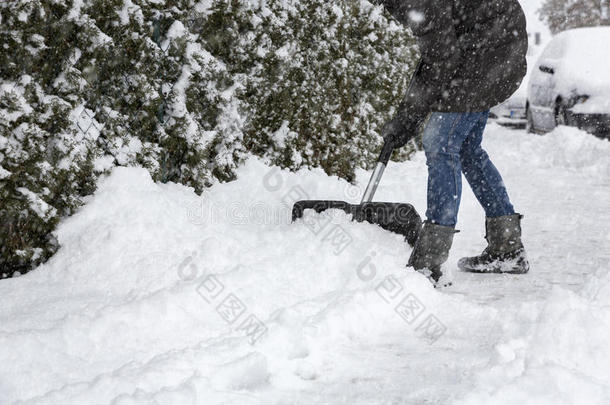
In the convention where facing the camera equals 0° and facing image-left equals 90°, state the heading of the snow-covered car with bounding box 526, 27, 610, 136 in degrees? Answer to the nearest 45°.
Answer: approximately 315°

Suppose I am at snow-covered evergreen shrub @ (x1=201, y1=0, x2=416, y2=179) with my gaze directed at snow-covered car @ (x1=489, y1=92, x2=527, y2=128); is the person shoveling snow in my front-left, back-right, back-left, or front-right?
back-right

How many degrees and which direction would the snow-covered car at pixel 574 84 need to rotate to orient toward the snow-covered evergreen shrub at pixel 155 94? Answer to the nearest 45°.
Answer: approximately 45° to its right

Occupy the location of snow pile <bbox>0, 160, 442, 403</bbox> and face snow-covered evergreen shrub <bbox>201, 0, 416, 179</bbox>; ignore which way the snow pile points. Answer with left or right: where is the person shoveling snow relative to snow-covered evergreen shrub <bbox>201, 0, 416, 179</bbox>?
right

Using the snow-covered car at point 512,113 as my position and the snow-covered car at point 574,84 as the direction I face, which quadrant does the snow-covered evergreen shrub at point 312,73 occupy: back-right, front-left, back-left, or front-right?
front-right

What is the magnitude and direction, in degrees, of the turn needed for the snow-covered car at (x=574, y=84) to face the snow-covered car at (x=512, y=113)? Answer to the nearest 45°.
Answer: approximately 135° to its left

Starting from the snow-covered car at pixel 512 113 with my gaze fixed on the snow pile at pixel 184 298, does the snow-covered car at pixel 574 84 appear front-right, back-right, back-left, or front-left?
front-left

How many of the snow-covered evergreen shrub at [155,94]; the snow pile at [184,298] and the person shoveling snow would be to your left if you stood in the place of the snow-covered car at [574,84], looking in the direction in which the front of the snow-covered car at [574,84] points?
0

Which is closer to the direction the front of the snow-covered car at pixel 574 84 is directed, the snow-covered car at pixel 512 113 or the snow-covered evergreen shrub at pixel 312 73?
the snow-covered evergreen shrub

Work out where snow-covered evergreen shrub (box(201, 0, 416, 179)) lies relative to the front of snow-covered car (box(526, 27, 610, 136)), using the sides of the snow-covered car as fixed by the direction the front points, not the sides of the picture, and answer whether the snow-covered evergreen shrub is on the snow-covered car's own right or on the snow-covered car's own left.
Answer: on the snow-covered car's own right

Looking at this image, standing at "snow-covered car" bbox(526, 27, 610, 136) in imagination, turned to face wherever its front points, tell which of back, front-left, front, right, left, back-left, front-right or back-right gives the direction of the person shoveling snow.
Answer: front-right

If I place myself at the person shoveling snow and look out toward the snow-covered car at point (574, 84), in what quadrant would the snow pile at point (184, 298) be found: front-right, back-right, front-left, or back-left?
back-left
